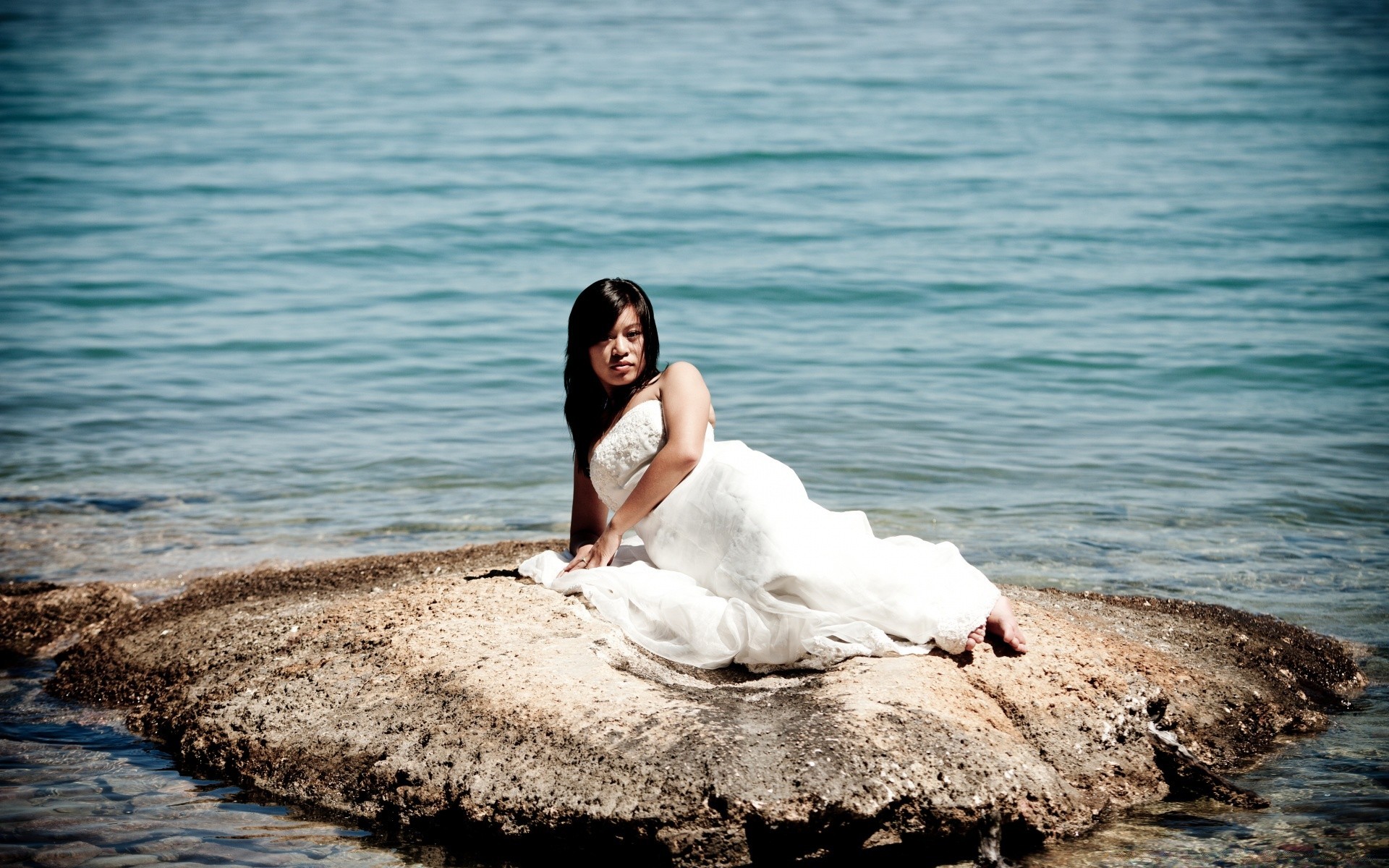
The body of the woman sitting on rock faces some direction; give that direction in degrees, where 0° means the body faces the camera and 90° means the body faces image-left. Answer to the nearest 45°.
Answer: approximately 45°

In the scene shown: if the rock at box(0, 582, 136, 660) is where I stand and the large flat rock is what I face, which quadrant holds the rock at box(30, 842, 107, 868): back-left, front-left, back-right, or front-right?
front-right

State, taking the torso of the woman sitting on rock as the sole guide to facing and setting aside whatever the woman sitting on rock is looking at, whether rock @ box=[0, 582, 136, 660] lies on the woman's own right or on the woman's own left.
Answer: on the woman's own right

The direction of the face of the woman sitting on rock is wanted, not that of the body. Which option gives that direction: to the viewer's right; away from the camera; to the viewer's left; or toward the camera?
toward the camera
